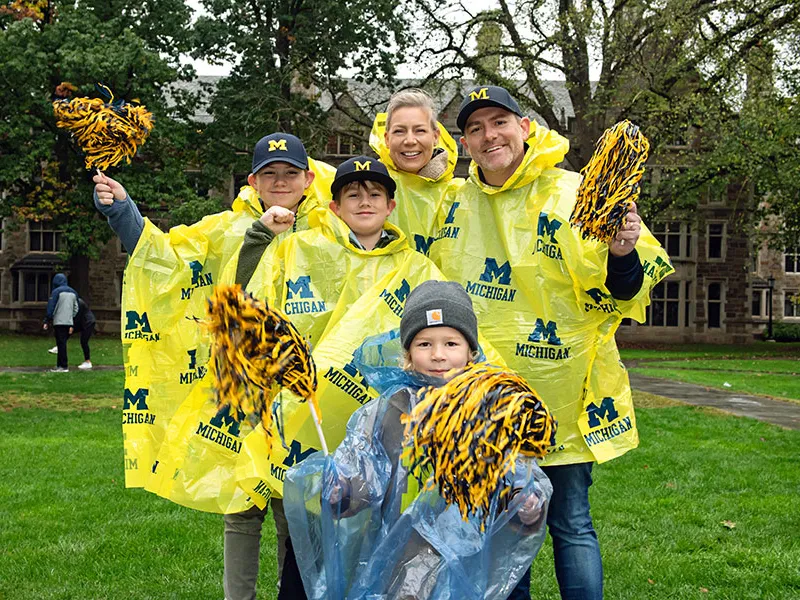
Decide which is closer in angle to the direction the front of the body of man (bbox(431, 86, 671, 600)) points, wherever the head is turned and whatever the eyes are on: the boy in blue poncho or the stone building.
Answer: the boy in blue poncho

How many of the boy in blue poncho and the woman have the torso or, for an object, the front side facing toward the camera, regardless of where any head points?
2

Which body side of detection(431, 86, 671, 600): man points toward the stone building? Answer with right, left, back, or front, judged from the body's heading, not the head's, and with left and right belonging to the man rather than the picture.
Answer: back

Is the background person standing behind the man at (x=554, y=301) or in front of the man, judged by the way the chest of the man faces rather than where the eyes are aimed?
behind

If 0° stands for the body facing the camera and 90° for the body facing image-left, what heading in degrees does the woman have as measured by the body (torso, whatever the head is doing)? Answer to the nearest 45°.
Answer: approximately 0°
